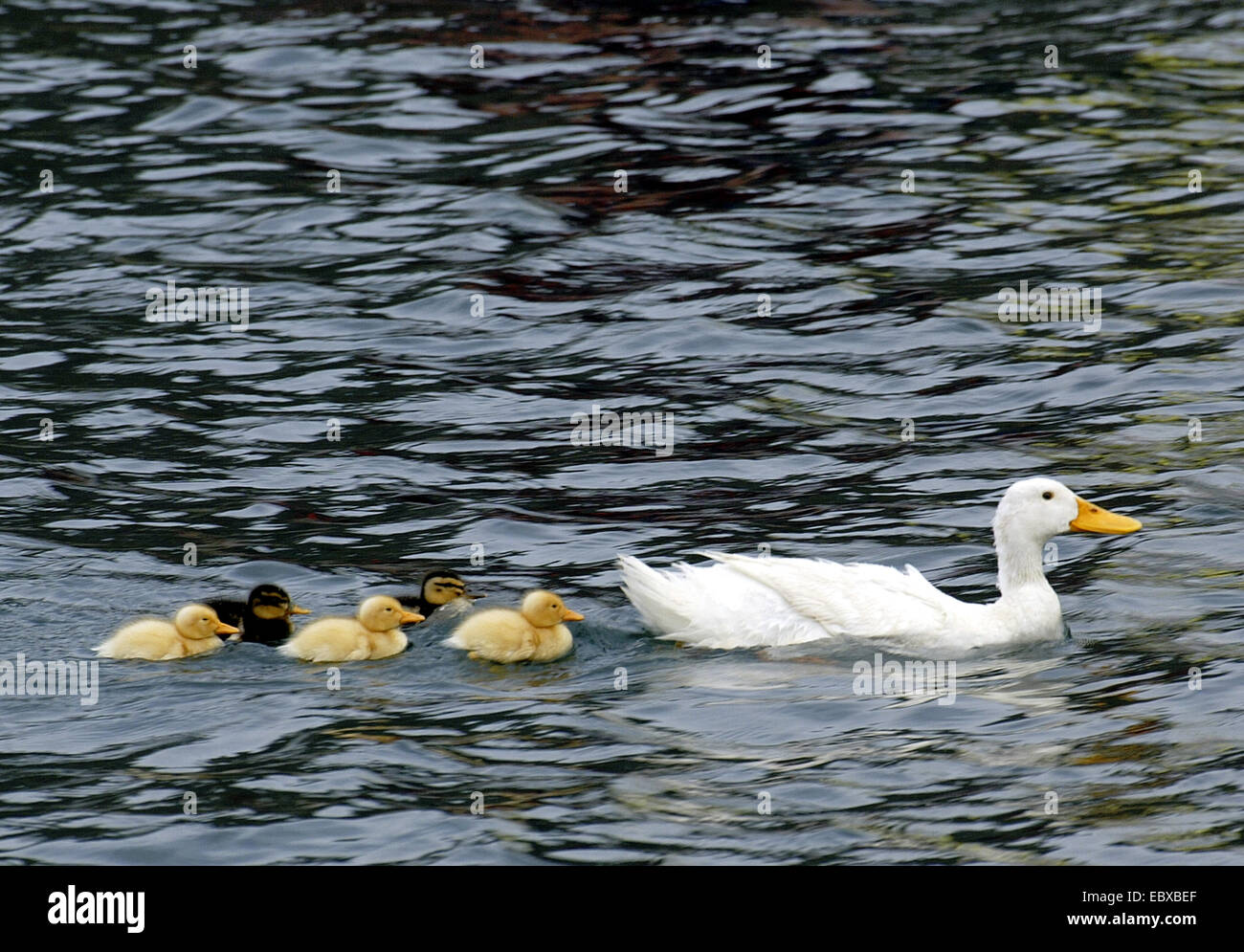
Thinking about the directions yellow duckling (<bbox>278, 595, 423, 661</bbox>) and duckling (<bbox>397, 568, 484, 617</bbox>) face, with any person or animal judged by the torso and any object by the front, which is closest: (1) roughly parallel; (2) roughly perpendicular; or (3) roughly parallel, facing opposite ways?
roughly parallel

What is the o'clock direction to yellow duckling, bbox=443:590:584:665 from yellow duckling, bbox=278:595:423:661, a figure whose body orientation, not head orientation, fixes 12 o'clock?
yellow duckling, bbox=443:590:584:665 is roughly at 12 o'clock from yellow duckling, bbox=278:595:423:661.

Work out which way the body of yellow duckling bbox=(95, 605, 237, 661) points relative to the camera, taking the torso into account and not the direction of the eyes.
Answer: to the viewer's right

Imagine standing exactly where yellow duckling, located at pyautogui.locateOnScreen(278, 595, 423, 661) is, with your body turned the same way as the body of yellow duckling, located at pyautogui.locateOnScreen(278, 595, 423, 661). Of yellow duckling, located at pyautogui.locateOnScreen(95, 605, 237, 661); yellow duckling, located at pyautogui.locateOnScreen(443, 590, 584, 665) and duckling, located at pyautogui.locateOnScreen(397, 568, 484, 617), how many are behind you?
1

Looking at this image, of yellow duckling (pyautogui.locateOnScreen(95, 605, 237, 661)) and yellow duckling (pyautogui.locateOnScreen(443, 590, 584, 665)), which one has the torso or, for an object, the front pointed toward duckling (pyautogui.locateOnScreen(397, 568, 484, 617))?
yellow duckling (pyautogui.locateOnScreen(95, 605, 237, 661))

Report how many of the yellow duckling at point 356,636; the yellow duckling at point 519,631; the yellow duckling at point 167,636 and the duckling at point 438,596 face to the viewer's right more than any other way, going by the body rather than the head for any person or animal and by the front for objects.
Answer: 4

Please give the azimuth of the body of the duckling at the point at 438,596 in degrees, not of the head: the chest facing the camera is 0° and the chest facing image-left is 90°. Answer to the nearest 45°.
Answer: approximately 270°

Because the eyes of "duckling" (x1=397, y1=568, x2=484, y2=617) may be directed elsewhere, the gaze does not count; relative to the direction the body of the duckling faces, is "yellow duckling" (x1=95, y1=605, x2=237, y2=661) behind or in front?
behind

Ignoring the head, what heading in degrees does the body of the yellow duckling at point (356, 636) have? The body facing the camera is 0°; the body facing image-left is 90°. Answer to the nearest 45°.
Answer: approximately 270°

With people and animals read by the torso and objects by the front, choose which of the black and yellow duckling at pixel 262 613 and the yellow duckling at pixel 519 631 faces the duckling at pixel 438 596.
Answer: the black and yellow duckling

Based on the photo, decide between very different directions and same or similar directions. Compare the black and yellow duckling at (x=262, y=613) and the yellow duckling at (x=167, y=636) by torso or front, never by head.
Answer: same or similar directions

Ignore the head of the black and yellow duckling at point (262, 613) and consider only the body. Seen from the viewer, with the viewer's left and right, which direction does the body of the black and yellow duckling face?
facing to the right of the viewer

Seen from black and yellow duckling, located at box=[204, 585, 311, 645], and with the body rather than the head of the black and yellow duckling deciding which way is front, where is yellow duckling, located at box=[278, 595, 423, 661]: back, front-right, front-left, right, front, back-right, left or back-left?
front-right

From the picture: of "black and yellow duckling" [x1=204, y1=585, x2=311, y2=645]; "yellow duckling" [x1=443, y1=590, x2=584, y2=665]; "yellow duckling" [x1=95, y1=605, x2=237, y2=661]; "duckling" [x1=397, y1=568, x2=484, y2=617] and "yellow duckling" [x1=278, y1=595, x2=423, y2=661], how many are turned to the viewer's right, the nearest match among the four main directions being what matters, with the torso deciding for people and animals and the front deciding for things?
5

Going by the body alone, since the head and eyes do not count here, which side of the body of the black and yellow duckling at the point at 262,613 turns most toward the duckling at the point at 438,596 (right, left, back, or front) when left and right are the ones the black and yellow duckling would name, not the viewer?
front

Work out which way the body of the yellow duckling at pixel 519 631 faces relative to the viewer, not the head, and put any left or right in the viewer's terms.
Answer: facing to the right of the viewer

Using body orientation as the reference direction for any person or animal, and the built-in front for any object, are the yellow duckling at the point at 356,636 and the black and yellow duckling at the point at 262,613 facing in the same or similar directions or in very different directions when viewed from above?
same or similar directions

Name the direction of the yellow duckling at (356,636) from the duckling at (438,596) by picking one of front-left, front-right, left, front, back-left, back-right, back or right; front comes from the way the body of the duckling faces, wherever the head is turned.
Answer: back-right

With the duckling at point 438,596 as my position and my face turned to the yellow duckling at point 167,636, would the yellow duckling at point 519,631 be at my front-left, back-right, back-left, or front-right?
back-left
